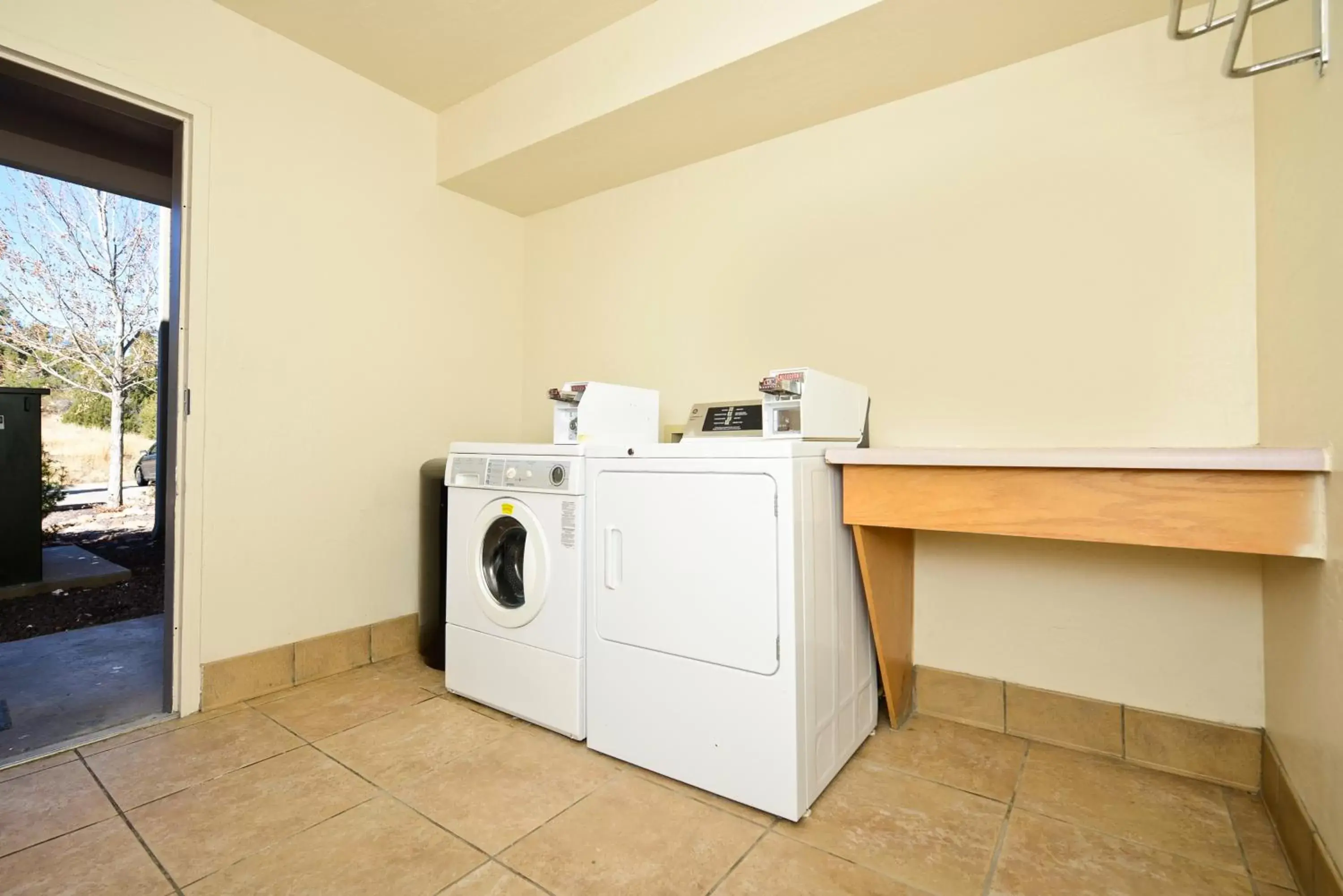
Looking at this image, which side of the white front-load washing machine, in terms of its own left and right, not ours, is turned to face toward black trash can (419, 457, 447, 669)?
right

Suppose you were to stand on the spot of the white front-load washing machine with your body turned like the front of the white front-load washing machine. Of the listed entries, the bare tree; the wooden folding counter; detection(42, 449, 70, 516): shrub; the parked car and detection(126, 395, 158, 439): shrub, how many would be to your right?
4

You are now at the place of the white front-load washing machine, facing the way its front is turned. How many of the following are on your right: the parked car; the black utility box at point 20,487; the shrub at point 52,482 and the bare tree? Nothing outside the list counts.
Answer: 4

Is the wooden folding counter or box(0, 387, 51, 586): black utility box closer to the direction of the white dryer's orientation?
the black utility box

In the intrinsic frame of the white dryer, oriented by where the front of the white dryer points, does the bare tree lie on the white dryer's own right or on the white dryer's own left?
on the white dryer's own right

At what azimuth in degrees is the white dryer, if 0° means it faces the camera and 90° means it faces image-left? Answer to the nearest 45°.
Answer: approximately 45°

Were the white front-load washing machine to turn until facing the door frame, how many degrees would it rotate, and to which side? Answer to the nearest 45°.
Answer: approximately 45° to its right

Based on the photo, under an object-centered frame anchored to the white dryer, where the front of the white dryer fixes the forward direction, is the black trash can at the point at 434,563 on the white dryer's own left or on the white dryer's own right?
on the white dryer's own right

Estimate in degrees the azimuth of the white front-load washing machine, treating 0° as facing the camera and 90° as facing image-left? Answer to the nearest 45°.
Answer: approximately 45°

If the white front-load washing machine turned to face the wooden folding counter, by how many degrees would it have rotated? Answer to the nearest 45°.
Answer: approximately 90° to its left

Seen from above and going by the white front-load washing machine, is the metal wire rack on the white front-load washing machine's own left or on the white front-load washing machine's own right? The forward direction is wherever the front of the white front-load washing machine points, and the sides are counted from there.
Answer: on the white front-load washing machine's own left

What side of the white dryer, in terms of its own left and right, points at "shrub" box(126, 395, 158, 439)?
right
